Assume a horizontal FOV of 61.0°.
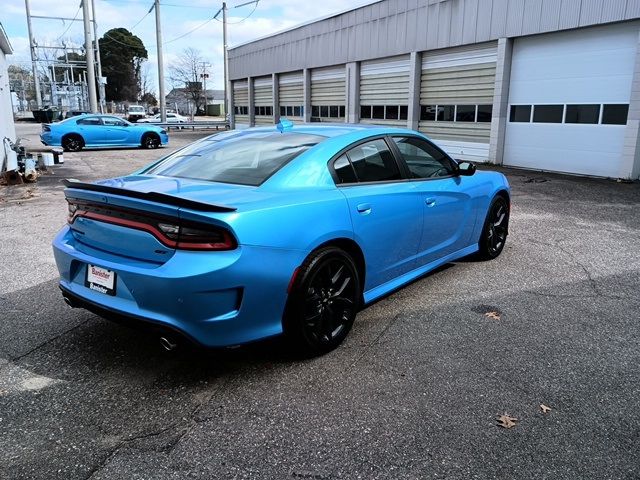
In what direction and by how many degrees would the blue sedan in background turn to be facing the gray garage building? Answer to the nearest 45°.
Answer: approximately 45° to its right

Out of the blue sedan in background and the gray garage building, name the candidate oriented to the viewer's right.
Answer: the blue sedan in background

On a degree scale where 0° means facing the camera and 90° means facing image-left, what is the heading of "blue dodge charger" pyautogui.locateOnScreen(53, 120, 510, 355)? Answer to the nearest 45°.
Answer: approximately 225°

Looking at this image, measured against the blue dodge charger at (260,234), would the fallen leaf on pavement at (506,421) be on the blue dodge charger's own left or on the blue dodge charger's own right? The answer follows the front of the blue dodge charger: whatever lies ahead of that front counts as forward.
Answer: on the blue dodge charger's own right

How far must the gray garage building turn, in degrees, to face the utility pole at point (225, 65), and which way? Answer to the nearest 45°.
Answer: approximately 90° to its right

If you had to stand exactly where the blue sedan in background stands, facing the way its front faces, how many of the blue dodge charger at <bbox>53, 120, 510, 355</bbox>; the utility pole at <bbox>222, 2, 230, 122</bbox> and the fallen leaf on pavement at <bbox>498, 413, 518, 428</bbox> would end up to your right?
2

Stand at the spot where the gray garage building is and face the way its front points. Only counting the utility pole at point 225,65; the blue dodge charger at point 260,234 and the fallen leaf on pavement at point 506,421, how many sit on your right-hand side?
1

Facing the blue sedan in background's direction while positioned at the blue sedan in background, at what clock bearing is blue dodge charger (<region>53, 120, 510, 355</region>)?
The blue dodge charger is roughly at 3 o'clock from the blue sedan in background.

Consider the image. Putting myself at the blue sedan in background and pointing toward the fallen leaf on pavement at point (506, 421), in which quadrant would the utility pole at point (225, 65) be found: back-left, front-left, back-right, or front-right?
back-left

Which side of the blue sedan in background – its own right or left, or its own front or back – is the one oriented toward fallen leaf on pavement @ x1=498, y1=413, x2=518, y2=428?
right

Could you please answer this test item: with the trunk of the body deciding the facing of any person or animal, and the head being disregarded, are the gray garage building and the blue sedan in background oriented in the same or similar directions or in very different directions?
very different directions

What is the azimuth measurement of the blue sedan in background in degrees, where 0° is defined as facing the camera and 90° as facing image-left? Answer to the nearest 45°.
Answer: approximately 270°

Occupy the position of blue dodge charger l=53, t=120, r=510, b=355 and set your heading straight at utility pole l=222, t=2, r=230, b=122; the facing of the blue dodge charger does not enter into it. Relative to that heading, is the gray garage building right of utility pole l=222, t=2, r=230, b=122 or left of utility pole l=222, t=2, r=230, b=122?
right

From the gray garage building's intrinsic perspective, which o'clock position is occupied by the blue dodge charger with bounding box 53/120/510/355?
The blue dodge charger is roughly at 11 o'clock from the gray garage building.

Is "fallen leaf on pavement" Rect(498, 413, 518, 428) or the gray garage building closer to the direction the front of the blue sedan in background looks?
the gray garage building

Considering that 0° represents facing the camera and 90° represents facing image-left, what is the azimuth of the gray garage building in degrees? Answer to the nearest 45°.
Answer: approximately 45°

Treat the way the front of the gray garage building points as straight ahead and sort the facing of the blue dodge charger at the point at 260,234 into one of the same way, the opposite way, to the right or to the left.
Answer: the opposite way
